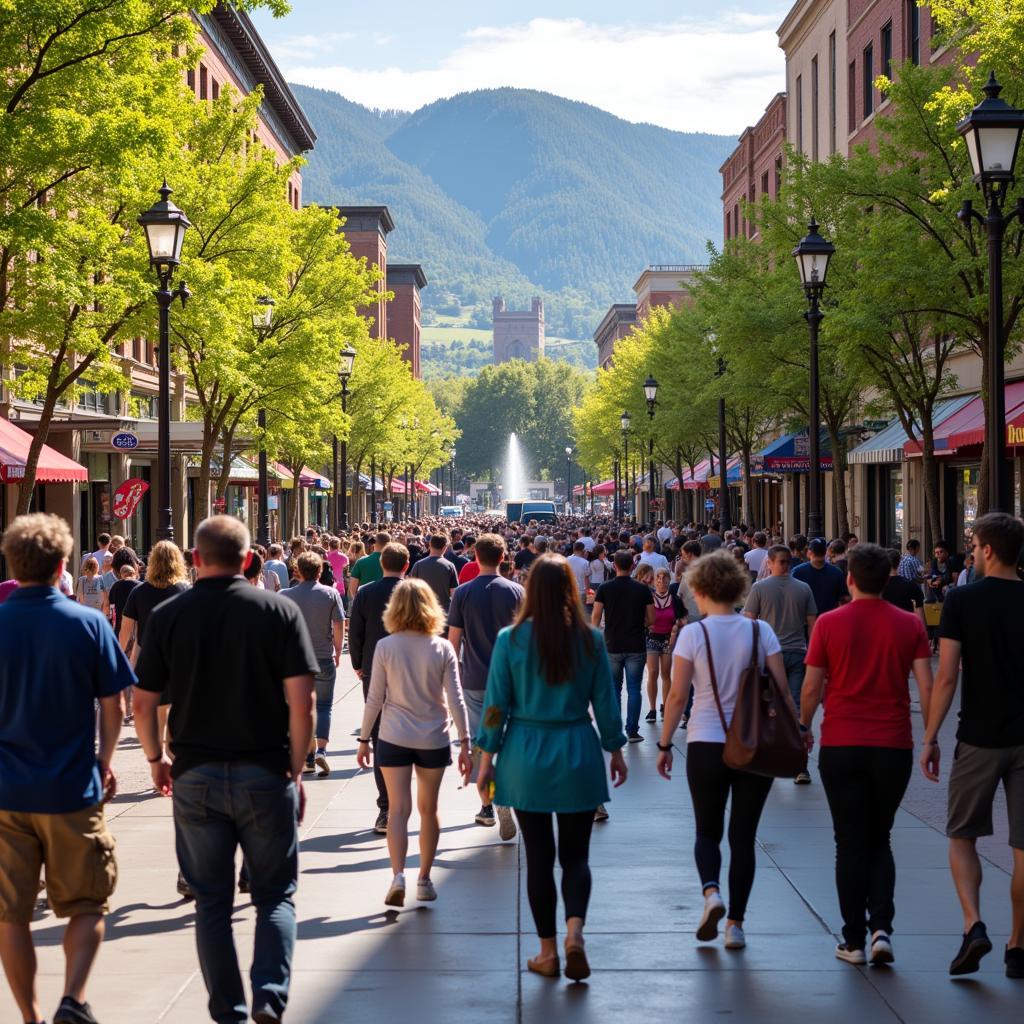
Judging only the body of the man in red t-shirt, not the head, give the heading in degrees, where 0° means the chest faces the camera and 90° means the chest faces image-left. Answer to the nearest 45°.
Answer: approximately 180°

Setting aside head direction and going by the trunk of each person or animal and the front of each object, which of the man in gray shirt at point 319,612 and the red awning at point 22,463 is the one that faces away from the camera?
the man in gray shirt

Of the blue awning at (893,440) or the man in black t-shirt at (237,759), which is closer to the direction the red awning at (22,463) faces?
the blue awning

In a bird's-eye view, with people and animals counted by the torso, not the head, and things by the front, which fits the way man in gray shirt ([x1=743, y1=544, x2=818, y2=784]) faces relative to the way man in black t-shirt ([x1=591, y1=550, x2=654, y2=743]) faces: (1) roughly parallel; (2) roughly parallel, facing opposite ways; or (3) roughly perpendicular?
roughly parallel

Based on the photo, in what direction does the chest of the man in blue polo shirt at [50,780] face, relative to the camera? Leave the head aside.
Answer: away from the camera

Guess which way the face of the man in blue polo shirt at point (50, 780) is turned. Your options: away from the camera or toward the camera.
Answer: away from the camera

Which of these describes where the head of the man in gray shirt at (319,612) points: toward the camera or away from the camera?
away from the camera

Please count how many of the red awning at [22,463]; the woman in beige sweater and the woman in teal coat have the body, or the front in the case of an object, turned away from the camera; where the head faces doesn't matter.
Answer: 2

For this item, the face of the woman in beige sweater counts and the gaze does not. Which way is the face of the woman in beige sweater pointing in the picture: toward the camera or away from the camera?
away from the camera

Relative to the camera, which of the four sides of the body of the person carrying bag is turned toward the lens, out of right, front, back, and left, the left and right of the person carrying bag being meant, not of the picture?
back

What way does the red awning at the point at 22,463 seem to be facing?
to the viewer's right
